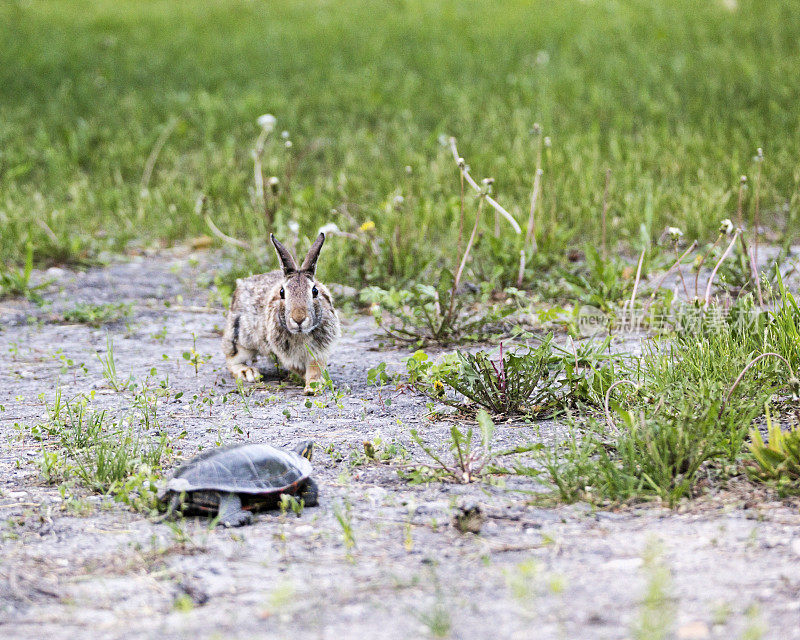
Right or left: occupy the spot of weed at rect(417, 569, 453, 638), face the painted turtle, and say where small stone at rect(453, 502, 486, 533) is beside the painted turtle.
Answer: right

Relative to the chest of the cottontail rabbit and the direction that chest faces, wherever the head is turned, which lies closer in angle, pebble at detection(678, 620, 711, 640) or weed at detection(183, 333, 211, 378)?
the pebble

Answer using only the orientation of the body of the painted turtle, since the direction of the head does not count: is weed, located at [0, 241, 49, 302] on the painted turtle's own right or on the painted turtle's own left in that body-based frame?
on the painted turtle's own left

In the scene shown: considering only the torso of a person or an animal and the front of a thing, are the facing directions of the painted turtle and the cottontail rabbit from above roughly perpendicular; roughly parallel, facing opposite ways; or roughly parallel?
roughly perpendicular

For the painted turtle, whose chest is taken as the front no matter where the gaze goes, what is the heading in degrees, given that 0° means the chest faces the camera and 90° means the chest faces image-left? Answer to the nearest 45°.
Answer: approximately 225°

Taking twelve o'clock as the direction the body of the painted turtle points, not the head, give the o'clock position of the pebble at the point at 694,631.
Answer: The pebble is roughly at 3 o'clock from the painted turtle.

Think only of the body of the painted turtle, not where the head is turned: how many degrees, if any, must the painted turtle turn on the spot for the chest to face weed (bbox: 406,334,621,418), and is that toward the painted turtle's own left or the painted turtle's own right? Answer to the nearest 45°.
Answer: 0° — it already faces it

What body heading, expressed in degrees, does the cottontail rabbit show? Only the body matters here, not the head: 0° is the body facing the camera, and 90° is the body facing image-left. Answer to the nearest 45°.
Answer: approximately 315°

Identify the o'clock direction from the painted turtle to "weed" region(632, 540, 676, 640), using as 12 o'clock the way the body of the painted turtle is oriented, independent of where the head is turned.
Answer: The weed is roughly at 3 o'clock from the painted turtle.
